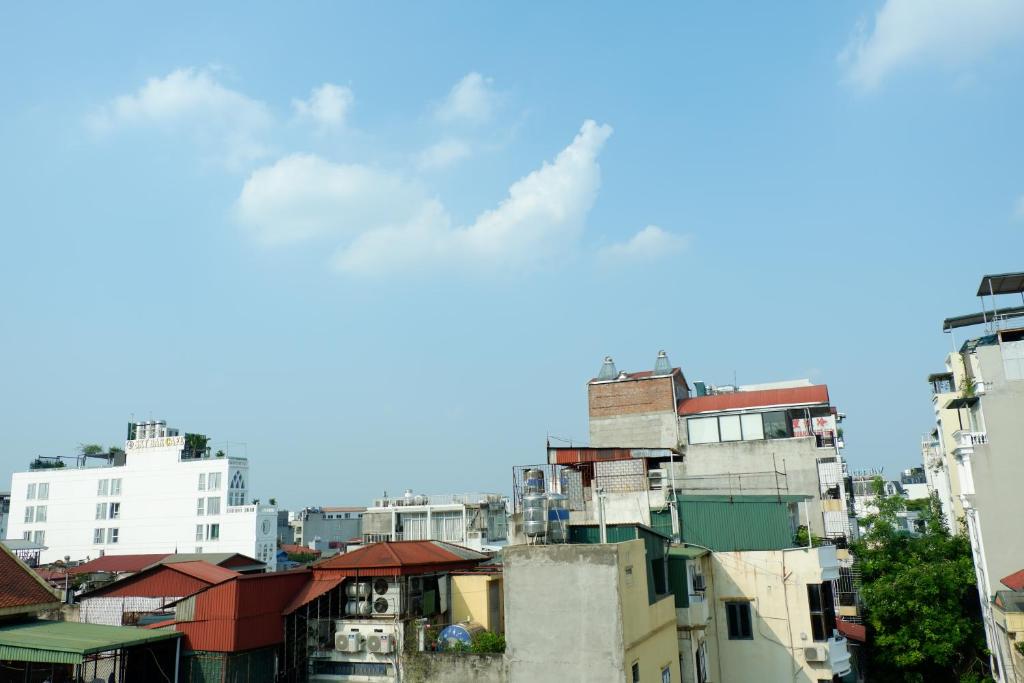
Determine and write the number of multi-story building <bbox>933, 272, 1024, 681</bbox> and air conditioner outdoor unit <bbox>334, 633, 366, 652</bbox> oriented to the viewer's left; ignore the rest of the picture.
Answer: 1

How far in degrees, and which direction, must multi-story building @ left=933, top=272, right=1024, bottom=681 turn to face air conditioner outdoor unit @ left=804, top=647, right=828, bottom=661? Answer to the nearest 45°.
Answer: approximately 45° to its left

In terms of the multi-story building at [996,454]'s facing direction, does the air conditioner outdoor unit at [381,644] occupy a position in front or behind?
in front

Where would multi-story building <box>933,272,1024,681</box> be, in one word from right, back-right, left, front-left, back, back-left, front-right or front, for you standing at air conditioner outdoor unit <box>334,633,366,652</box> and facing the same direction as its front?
left

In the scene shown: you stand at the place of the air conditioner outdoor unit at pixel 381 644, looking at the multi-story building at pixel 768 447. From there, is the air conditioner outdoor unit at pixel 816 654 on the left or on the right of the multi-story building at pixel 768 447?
right

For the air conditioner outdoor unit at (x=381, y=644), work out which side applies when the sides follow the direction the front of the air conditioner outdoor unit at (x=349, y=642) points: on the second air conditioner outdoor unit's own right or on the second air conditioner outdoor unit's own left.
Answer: on the second air conditioner outdoor unit's own left

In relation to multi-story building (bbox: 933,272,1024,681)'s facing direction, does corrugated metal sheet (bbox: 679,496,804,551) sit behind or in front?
in front

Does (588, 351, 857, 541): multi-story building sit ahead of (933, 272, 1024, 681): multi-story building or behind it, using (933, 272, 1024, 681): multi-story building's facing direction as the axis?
ahead

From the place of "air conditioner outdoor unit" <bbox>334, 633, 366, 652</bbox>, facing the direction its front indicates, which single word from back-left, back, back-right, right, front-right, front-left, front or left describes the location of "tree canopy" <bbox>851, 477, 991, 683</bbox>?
left

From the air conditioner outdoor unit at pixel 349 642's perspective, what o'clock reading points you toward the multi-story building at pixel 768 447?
The multi-story building is roughly at 8 o'clock from the air conditioner outdoor unit.

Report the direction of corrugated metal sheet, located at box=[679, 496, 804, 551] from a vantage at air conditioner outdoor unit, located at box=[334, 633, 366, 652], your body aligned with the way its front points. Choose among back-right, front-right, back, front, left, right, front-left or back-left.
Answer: left

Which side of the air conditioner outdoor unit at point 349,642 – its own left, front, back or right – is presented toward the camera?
front

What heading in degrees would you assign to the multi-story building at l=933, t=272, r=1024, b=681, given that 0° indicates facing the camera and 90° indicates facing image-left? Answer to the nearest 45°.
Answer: approximately 90°
